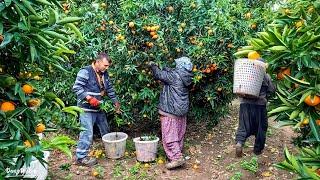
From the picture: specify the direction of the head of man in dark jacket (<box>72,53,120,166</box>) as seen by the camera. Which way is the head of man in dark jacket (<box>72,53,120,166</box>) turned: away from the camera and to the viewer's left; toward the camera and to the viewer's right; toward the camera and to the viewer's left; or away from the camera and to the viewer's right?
toward the camera and to the viewer's right

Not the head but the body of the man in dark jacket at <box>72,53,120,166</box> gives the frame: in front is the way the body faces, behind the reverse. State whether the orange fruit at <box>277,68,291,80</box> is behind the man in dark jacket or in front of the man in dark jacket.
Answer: in front

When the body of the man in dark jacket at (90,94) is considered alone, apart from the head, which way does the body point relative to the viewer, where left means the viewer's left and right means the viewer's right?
facing the viewer and to the right of the viewer

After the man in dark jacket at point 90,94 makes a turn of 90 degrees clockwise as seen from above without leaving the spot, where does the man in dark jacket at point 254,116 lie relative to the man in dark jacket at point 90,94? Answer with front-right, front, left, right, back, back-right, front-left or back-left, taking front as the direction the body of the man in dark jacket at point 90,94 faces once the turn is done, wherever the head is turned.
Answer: back-left

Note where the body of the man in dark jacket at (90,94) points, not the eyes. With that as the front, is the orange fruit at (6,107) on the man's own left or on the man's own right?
on the man's own right
